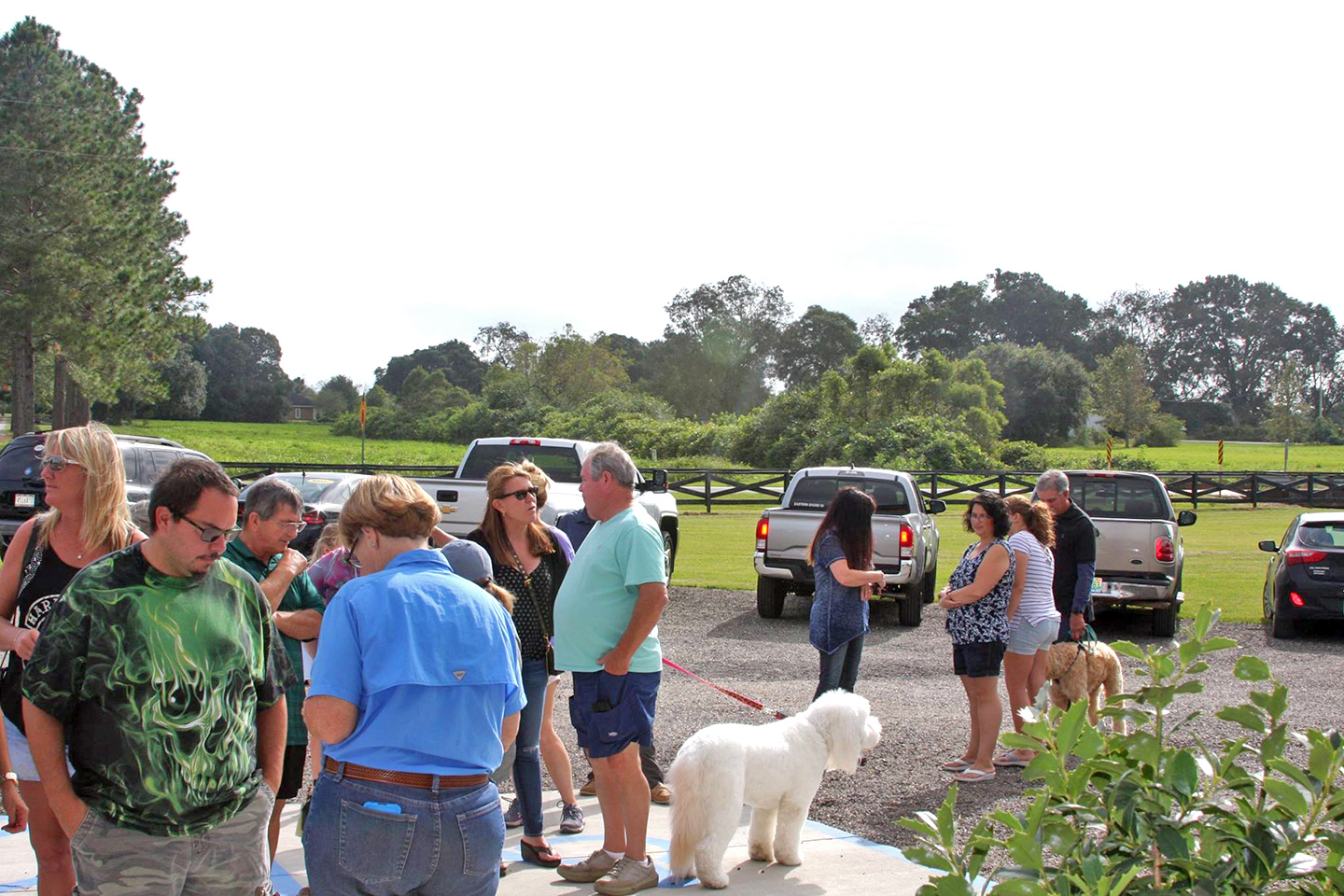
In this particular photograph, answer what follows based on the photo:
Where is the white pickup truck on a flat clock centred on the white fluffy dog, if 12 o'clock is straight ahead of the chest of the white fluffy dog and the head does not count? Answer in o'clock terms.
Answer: The white pickup truck is roughly at 10 o'clock from the white fluffy dog.

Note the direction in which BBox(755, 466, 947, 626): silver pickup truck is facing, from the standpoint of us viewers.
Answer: facing away from the viewer

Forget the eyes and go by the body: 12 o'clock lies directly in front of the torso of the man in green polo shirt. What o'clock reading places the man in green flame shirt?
The man in green flame shirt is roughly at 2 o'clock from the man in green polo shirt.

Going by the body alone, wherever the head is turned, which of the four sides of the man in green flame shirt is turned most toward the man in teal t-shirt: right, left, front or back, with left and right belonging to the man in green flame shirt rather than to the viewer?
left

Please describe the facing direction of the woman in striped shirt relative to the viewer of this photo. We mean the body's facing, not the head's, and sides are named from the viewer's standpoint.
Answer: facing away from the viewer and to the left of the viewer

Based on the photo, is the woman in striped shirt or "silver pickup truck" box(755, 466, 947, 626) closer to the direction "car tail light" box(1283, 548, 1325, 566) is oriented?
the woman in striped shirt

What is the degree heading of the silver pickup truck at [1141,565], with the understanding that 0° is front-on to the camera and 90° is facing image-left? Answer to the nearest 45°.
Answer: approximately 180°

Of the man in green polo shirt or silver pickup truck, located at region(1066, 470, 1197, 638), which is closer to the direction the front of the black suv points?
the silver pickup truck

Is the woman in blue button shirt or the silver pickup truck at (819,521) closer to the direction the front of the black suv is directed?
the silver pickup truck

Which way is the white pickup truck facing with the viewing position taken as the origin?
facing away from the viewer and to the right of the viewer

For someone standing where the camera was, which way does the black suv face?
facing away from the viewer and to the right of the viewer

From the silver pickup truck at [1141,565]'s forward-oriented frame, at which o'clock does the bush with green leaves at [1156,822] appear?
The bush with green leaves is roughly at 6 o'clock from the silver pickup truck.
